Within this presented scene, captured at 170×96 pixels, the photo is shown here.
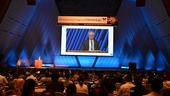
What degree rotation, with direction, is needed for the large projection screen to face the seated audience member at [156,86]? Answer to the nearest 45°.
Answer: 0° — it already faces them

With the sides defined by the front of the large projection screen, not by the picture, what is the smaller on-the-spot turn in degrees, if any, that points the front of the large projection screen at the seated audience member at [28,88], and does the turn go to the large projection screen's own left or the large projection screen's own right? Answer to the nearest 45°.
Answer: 0° — it already faces them

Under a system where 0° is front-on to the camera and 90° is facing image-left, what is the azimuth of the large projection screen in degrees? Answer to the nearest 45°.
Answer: approximately 0°
